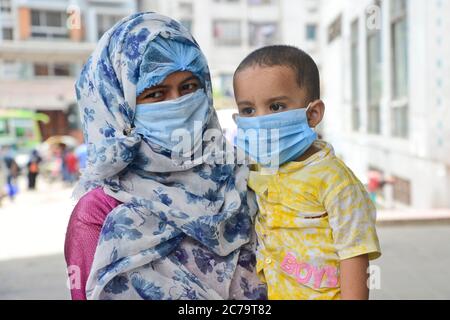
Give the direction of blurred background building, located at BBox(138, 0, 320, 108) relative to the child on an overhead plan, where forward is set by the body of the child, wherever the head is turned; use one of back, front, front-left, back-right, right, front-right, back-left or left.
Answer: back-right

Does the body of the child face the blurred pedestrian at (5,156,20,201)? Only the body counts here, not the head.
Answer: no

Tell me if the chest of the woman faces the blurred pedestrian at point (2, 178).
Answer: no

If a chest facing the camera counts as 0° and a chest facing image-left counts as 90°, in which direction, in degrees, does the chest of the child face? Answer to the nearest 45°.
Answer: approximately 45°

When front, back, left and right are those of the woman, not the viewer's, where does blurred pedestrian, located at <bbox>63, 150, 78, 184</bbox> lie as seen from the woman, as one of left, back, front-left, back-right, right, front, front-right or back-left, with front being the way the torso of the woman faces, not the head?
back-left

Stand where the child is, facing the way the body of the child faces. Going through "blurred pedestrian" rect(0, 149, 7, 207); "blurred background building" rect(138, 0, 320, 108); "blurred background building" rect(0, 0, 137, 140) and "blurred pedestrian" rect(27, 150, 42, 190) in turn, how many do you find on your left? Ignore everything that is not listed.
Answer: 0

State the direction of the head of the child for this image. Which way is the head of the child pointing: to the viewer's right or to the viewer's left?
to the viewer's left

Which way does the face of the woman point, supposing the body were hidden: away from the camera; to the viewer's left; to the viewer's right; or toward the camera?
toward the camera

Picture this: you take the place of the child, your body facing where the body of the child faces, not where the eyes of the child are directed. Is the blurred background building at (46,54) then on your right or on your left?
on your right

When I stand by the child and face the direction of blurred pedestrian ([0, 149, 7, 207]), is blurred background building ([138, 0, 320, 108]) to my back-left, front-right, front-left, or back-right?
front-right

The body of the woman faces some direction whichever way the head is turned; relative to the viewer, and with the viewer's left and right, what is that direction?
facing the viewer and to the right of the viewer

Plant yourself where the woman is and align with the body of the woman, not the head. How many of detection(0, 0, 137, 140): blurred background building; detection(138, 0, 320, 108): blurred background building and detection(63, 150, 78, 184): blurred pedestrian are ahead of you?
0

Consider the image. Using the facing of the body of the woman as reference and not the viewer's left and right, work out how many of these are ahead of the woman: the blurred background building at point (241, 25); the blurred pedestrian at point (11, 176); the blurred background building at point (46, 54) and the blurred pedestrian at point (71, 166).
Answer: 0

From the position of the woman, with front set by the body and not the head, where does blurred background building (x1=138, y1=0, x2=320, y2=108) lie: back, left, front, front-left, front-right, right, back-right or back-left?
back-left

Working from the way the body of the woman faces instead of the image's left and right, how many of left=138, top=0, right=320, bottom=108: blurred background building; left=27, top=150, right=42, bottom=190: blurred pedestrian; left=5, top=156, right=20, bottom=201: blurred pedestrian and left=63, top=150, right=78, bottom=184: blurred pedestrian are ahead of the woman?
0
